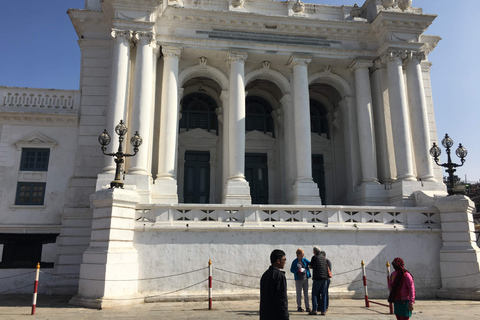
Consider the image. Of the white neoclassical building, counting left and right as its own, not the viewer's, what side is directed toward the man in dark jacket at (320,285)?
front

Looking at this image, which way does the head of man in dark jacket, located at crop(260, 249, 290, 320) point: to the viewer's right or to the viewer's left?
to the viewer's right

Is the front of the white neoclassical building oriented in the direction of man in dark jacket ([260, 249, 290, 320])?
yes

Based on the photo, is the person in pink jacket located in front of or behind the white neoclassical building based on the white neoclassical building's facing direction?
in front

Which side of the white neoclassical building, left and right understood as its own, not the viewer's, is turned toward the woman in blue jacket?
front

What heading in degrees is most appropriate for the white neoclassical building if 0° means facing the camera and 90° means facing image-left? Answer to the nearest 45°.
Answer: approximately 0°
